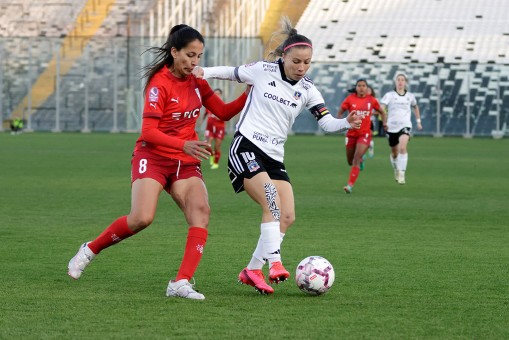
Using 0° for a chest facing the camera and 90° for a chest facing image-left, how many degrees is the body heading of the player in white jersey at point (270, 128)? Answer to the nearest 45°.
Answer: approximately 315°

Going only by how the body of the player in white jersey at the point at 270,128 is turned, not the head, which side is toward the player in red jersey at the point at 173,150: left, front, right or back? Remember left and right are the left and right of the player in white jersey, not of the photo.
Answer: right

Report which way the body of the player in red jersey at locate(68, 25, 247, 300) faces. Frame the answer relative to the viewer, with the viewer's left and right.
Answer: facing the viewer and to the right of the viewer

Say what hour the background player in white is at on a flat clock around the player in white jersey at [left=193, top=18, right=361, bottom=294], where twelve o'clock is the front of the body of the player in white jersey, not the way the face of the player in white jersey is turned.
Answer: The background player in white is roughly at 8 o'clock from the player in white jersey.

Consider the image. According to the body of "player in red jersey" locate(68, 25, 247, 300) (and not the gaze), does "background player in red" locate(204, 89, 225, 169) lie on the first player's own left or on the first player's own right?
on the first player's own left

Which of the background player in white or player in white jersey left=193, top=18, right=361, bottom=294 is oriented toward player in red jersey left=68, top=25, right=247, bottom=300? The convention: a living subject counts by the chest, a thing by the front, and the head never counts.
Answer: the background player in white

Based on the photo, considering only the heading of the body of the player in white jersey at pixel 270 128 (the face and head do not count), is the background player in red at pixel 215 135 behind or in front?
behind

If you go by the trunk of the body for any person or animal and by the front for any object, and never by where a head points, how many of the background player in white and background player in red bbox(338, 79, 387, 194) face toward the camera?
2

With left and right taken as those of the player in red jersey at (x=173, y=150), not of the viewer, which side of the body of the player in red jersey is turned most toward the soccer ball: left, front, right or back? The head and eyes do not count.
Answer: front

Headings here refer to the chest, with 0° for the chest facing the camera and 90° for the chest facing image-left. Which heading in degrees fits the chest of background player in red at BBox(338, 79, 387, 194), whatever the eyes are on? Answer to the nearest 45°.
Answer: approximately 0°

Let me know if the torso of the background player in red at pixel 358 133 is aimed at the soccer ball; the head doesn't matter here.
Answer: yes
